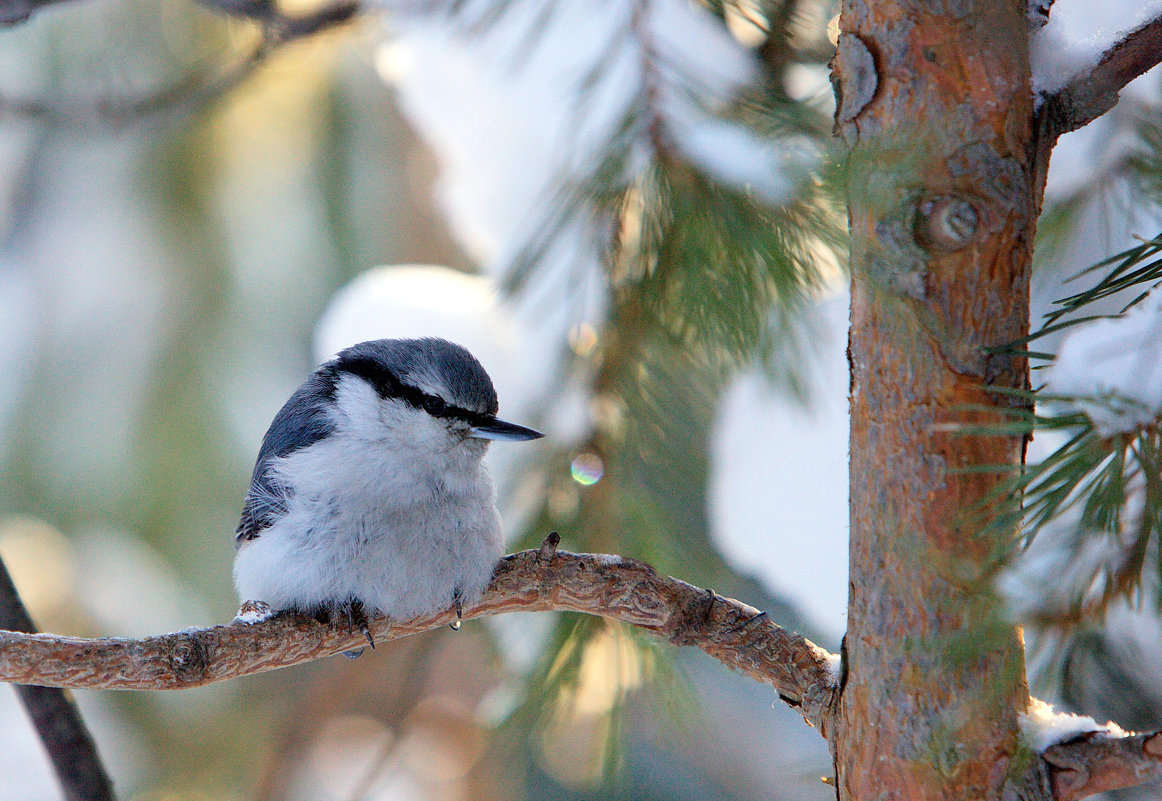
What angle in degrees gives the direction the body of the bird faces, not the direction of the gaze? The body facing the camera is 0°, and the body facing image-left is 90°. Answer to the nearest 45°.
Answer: approximately 315°
